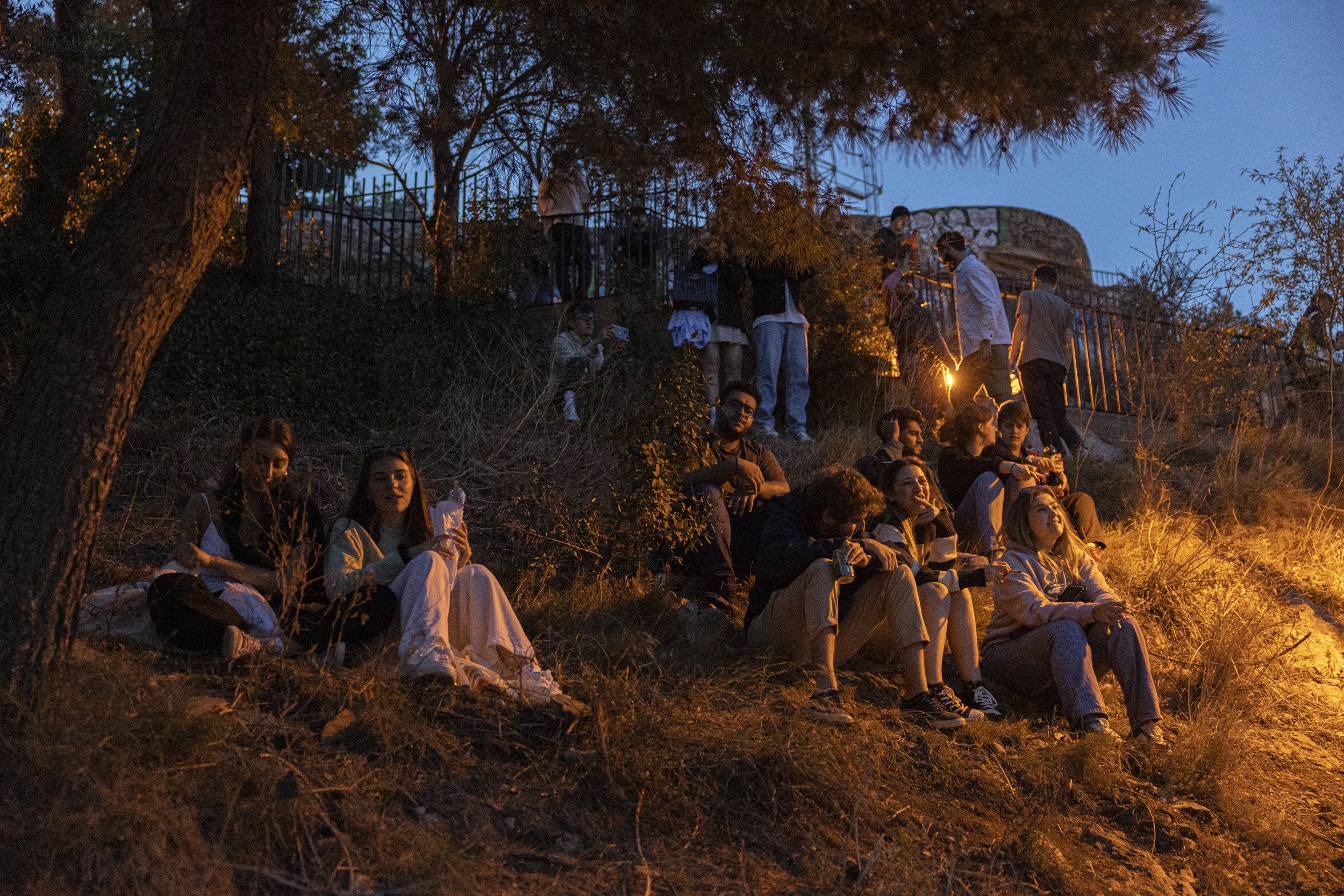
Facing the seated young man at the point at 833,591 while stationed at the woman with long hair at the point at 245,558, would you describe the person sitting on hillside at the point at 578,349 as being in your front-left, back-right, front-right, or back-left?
front-left

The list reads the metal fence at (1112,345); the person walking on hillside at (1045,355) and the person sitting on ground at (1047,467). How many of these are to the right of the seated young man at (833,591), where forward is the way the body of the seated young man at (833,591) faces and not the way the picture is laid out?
0

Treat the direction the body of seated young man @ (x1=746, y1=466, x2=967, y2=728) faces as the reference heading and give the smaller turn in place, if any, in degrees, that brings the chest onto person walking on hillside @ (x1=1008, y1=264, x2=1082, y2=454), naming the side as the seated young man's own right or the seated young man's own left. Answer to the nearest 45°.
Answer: approximately 135° to the seated young man's own left

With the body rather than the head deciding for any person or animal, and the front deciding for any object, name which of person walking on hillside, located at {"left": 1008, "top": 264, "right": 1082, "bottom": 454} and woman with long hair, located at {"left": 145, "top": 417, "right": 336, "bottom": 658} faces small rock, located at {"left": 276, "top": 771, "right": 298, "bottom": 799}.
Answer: the woman with long hair

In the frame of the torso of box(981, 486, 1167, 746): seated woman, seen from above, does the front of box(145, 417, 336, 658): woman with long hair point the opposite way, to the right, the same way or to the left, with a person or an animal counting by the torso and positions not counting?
the same way

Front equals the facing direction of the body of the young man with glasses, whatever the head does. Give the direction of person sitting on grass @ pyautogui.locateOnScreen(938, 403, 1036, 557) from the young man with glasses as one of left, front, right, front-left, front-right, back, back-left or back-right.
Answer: left

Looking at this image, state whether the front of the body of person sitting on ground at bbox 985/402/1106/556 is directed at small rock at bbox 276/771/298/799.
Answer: no

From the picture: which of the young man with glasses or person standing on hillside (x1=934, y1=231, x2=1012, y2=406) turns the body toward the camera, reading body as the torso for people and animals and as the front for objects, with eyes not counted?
the young man with glasses

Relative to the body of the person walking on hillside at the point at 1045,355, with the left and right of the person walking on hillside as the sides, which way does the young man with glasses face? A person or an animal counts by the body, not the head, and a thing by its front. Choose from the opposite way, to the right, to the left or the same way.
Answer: the opposite way

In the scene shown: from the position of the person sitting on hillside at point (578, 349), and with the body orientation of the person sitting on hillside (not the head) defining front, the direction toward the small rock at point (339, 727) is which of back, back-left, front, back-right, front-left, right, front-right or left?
front-right

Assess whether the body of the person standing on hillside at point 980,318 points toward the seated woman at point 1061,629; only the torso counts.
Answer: no

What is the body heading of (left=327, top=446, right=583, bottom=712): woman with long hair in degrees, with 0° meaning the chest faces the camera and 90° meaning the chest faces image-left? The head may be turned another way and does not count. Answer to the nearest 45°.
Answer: approximately 315°

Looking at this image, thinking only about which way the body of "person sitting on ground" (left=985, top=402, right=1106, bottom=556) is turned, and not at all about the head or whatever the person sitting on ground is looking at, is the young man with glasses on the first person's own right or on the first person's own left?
on the first person's own right

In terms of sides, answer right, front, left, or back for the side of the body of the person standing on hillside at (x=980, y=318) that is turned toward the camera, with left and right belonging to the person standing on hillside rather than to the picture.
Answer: left

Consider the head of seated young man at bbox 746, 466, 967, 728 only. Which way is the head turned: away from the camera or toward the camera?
toward the camera

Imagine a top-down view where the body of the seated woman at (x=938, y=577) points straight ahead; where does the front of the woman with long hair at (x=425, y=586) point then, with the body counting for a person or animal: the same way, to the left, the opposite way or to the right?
the same way

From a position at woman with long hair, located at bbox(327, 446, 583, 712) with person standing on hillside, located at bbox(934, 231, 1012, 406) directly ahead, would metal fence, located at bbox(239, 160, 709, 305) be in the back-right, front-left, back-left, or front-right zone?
front-left

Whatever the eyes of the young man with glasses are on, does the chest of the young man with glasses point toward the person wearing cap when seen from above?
no

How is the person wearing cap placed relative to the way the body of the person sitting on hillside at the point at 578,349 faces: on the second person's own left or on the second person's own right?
on the second person's own left

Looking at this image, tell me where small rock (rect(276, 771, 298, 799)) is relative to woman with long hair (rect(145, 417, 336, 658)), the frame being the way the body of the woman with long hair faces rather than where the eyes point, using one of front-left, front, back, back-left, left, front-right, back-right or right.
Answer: front

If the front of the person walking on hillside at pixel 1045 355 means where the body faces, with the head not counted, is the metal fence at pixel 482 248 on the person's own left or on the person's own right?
on the person's own left

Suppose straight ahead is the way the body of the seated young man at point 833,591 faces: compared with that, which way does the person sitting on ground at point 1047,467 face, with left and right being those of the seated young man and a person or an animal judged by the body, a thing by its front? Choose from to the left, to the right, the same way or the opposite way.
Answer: the same way

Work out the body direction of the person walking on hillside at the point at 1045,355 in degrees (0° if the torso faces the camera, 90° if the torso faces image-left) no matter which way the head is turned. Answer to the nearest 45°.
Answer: approximately 180°
